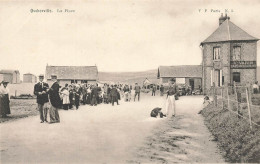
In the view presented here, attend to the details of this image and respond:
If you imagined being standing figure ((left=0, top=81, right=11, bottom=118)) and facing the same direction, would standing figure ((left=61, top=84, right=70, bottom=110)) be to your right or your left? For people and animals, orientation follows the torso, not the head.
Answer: on your left

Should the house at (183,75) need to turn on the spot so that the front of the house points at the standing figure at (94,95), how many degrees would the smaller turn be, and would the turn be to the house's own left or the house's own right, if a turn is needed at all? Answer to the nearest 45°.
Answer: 0° — it already faces it

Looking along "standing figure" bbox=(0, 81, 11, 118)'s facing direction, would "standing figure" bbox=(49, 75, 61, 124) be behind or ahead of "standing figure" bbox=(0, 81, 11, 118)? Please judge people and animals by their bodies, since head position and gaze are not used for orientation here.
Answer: ahead

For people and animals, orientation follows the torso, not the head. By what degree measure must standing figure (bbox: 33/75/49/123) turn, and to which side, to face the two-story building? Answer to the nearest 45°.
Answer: approximately 135° to its left

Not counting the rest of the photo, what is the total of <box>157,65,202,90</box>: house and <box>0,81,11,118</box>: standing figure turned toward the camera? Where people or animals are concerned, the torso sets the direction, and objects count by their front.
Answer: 2

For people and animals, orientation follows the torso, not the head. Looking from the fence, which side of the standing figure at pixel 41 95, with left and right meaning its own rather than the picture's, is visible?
left

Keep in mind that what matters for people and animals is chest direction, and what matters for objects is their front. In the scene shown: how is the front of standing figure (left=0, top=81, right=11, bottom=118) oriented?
toward the camera

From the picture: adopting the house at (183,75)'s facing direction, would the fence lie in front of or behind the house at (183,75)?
in front

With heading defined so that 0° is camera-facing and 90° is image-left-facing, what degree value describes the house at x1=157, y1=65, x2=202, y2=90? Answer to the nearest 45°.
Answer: approximately 0°

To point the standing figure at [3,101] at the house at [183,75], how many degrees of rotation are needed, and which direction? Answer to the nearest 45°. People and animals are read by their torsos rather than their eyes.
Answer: approximately 135° to its left

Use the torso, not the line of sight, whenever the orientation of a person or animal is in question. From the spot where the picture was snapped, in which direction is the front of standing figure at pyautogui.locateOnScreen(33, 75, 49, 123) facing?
facing the viewer

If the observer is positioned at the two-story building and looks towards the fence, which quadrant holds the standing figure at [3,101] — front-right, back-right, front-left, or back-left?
front-right

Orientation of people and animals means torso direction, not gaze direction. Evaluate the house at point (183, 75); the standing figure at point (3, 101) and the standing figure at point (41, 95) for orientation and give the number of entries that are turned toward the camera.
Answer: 3

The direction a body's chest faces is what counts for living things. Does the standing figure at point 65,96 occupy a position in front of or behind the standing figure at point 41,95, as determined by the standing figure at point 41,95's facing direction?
behind

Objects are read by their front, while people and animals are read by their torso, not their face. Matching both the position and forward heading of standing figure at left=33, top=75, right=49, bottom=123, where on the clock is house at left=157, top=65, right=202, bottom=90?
The house is roughly at 7 o'clock from the standing figure.
